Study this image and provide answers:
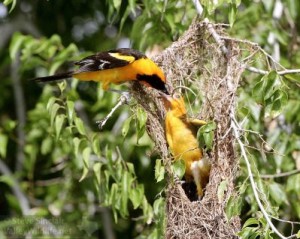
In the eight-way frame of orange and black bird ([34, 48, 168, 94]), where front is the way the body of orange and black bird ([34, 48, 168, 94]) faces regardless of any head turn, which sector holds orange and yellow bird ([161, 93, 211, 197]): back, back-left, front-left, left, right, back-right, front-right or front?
front-right

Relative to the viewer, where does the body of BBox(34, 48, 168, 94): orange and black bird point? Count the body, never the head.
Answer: to the viewer's right
